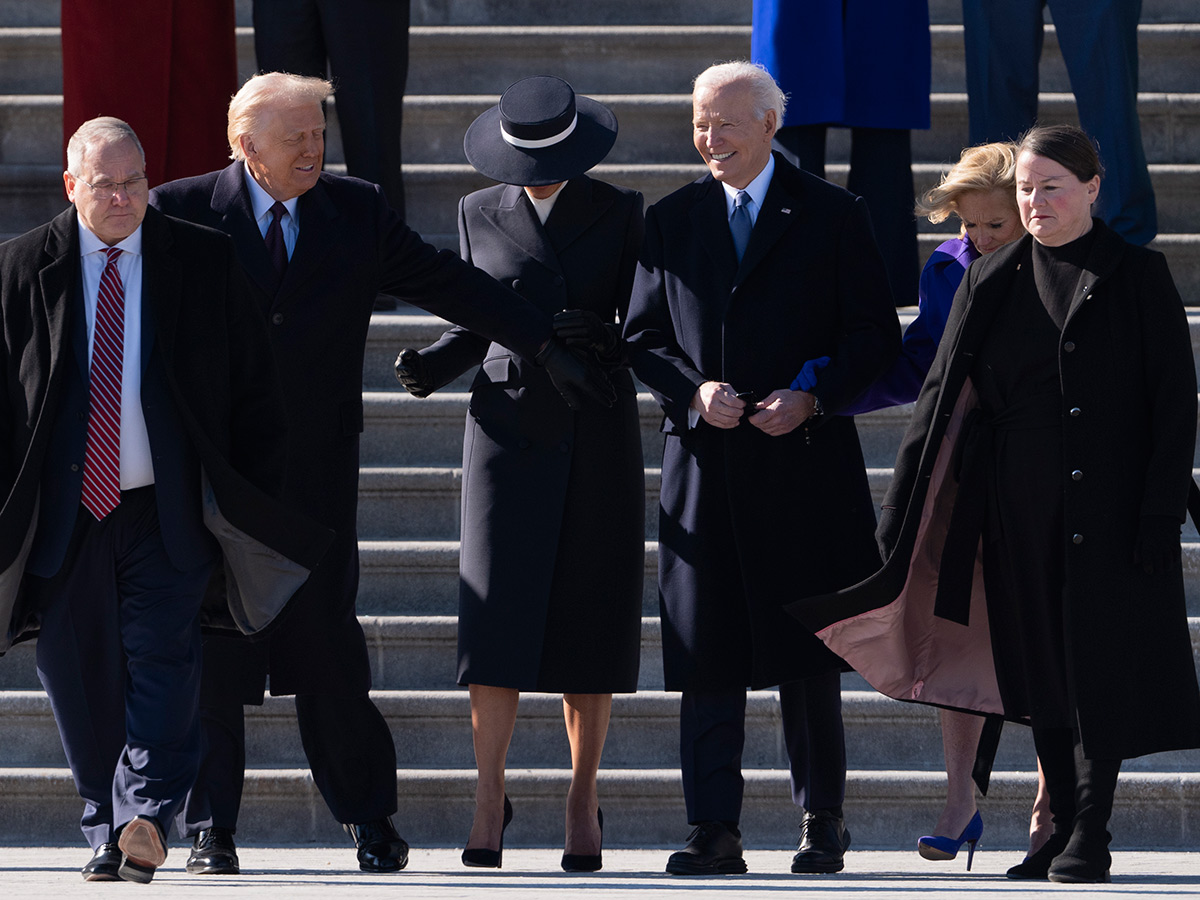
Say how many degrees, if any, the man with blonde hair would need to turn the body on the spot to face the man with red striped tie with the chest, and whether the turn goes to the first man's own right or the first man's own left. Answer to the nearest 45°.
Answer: approximately 45° to the first man's own right

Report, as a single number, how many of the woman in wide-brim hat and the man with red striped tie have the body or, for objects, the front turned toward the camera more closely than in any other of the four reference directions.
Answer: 2

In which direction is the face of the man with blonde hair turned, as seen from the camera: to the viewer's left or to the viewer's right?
to the viewer's right

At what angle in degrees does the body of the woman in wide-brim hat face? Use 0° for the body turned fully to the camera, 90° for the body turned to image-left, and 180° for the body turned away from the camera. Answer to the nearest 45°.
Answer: approximately 0°

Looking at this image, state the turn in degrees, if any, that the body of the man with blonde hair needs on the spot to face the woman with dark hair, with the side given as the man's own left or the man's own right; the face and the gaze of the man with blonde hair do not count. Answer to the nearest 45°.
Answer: approximately 90° to the man's own left

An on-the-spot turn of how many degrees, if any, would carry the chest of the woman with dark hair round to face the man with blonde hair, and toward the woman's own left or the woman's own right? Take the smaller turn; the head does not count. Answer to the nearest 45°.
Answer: approximately 45° to the woman's own right

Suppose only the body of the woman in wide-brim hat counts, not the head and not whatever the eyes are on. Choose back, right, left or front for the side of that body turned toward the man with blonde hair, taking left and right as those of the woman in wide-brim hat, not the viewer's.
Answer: right

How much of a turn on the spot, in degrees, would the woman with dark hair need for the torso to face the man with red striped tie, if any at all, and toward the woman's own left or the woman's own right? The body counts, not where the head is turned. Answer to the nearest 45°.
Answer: approximately 45° to the woman's own right

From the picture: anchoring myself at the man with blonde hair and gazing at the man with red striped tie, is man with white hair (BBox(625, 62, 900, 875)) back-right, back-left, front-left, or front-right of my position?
back-left

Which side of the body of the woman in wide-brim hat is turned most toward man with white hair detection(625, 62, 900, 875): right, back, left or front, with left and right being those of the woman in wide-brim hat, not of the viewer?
left
